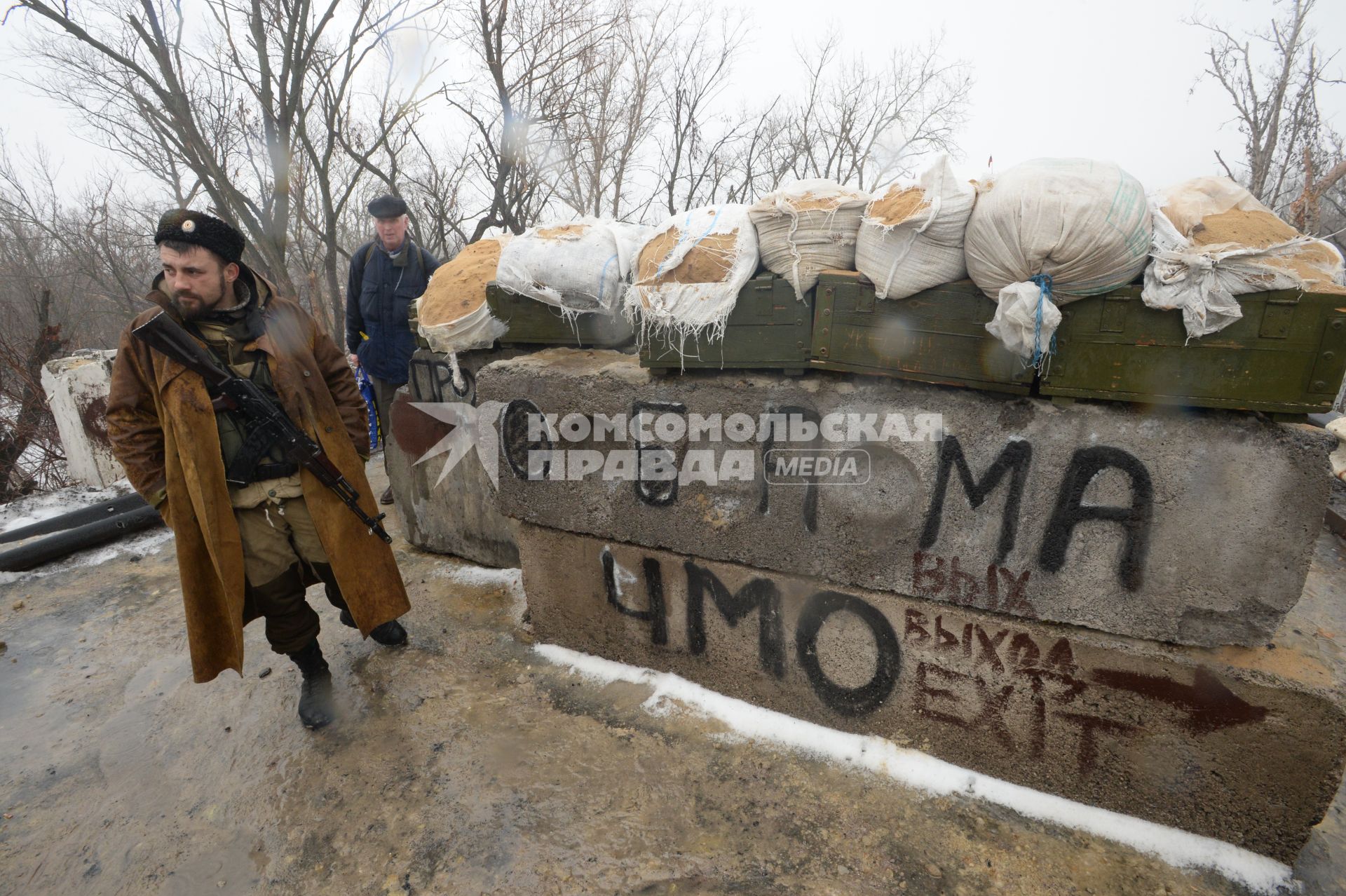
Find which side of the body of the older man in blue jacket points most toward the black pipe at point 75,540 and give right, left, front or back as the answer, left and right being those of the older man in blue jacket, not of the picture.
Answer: right

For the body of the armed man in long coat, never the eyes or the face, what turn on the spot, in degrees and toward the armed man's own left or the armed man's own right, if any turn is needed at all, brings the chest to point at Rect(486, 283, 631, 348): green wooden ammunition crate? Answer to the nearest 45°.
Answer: approximately 90° to the armed man's own left

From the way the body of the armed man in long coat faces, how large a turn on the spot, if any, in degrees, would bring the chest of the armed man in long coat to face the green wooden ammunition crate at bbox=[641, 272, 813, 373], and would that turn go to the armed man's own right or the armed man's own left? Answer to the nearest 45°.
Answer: approximately 45° to the armed man's own left

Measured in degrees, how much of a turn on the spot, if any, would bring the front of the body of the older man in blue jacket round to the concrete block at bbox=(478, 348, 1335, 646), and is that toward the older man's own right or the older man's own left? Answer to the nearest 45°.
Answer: approximately 45° to the older man's own left

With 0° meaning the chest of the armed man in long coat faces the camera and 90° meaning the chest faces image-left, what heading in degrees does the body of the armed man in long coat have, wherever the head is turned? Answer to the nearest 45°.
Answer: approximately 0°

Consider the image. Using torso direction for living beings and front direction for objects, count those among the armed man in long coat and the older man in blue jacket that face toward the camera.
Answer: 2

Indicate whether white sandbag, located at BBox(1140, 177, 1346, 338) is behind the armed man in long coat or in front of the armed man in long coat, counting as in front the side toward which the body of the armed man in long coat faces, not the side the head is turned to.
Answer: in front
